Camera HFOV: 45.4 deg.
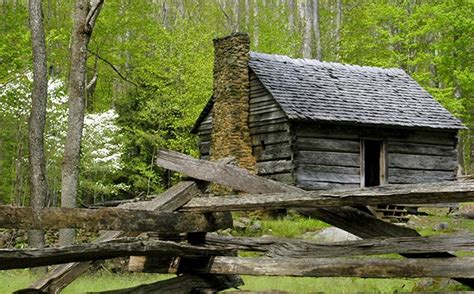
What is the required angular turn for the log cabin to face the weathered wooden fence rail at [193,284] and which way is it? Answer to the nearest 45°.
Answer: approximately 45° to its right

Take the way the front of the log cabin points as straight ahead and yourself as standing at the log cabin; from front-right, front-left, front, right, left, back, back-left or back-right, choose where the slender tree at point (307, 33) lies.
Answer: back-left

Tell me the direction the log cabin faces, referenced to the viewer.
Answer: facing the viewer and to the right of the viewer

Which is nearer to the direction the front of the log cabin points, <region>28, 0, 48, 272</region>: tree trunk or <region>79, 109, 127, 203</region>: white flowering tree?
the tree trunk

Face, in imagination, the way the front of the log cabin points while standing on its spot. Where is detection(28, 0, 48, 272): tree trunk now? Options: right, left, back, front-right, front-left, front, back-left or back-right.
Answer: right

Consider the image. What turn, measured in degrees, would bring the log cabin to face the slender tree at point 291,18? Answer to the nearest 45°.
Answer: approximately 135° to its left

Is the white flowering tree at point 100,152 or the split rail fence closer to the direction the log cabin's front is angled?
the split rail fence

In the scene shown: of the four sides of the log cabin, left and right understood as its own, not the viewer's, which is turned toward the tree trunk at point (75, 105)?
right

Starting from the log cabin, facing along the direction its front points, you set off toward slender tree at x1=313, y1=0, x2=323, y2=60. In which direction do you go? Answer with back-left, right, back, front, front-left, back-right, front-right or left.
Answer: back-left
